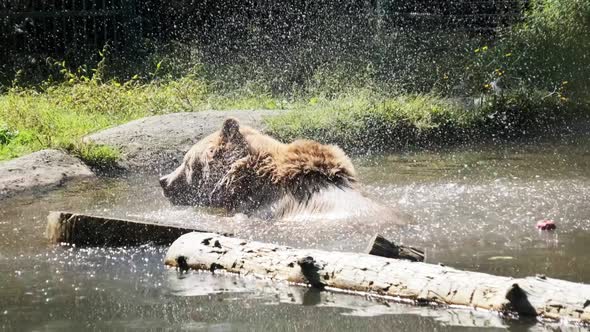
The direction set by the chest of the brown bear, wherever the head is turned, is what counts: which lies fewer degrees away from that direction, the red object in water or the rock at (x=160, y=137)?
the rock

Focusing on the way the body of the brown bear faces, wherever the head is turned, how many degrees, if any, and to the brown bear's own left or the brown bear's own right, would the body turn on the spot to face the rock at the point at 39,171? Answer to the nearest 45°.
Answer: approximately 45° to the brown bear's own right

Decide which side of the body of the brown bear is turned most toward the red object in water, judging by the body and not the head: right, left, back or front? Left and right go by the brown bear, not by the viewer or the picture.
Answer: back

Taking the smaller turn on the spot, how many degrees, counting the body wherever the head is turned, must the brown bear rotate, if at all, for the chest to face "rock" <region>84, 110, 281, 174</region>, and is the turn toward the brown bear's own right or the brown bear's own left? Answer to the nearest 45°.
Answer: approximately 45° to the brown bear's own right

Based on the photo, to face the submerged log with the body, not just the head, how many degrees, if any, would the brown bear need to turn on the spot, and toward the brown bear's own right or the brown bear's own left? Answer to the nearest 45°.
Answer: approximately 45° to the brown bear's own left

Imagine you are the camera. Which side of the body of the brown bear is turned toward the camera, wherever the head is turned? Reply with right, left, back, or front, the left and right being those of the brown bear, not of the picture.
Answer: left

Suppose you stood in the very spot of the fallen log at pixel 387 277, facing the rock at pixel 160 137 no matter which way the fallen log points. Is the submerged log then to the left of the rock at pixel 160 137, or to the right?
left
